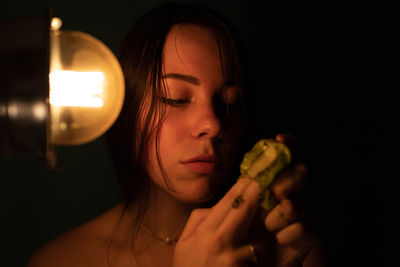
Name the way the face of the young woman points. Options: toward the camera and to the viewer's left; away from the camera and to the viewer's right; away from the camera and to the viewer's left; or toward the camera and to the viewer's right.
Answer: toward the camera and to the viewer's right

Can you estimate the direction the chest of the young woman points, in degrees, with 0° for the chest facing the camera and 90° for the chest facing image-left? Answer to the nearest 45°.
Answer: approximately 315°
